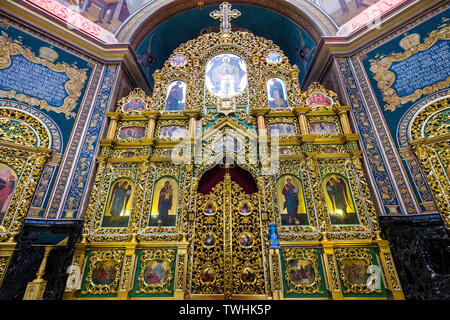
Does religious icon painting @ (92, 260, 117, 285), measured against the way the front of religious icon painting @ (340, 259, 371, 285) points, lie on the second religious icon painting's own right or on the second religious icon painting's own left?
on the second religious icon painting's own right

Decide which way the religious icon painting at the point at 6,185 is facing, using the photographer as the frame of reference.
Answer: facing the viewer and to the right of the viewer

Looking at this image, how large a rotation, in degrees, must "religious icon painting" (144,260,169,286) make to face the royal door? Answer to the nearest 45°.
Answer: approximately 90° to its left

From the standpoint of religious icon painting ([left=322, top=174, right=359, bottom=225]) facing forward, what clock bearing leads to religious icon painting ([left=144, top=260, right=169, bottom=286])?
religious icon painting ([left=144, top=260, right=169, bottom=286]) is roughly at 2 o'clock from religious icon painting ([left=322, top=174, right=359, bottom=225]).

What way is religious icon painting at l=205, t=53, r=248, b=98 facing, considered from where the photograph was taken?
facing the viewer

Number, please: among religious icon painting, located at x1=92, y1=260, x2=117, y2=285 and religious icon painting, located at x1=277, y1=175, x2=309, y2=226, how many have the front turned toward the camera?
2

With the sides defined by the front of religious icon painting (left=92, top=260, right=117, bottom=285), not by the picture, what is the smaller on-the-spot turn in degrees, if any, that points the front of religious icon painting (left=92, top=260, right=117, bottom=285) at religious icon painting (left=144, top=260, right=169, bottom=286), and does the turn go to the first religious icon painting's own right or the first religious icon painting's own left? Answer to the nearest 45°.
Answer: approximately 45° to the first religious icon painting's own left

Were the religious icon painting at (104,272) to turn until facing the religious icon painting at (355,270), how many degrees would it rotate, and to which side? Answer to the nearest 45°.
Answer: approximately 45° to its left

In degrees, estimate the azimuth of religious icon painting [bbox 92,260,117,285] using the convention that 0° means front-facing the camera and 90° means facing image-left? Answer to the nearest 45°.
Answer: approximately 0°

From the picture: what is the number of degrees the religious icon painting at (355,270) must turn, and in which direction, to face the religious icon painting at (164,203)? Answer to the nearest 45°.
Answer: approximately 45° to its right

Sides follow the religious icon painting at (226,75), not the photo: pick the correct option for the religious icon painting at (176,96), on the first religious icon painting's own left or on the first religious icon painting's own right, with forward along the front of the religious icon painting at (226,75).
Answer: on the first religious icon painting's own right

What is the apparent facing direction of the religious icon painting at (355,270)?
toward the camera

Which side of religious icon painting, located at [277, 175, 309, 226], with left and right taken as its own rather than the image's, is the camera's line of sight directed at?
front

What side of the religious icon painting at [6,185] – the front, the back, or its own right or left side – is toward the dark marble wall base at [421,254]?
front

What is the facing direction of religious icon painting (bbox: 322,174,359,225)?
toward the camera
